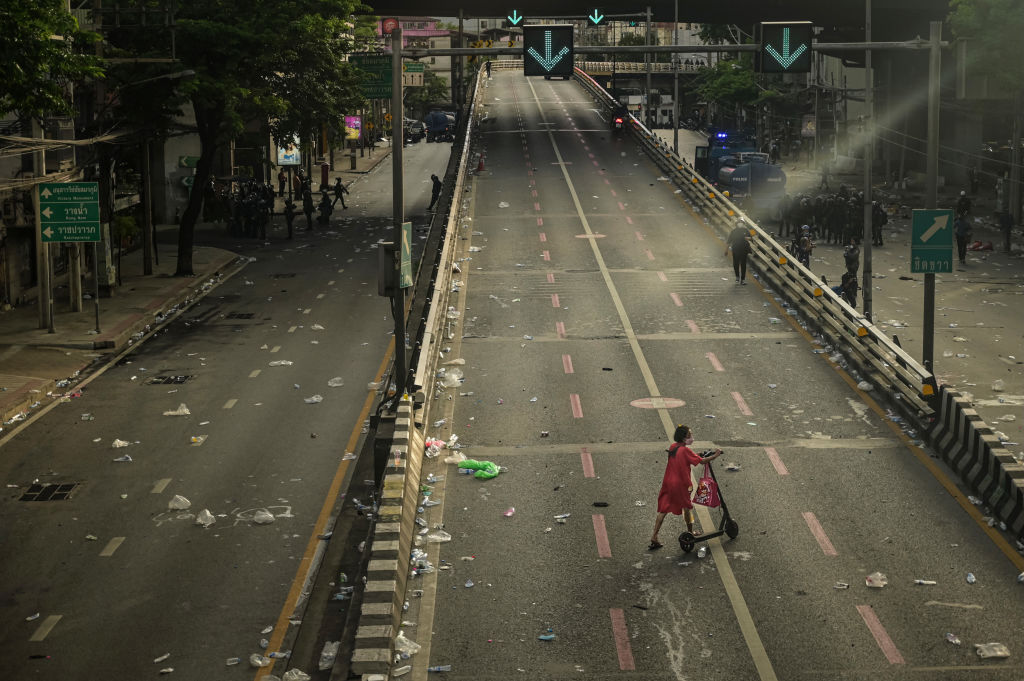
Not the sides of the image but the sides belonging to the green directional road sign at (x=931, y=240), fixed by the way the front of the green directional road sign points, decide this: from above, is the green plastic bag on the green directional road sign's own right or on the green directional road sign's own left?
on the green directional road sign's own right

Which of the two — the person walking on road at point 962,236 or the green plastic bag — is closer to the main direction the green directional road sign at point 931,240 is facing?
the green plastic bag

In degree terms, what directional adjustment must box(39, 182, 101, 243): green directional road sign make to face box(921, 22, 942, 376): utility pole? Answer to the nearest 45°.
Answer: approximately 45° to its left

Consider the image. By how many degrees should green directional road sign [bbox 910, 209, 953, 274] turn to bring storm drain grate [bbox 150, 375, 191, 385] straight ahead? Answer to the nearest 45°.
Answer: approximately 90° to its right

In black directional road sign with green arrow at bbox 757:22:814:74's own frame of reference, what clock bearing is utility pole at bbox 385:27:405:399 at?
The utility pole is roughly at 2 o'clock from the black directional road sign with green arrow.

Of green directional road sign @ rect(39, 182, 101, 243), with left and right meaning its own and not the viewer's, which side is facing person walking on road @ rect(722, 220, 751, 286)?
left

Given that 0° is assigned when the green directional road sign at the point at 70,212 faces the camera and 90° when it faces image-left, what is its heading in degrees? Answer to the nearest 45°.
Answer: approximately 0°
